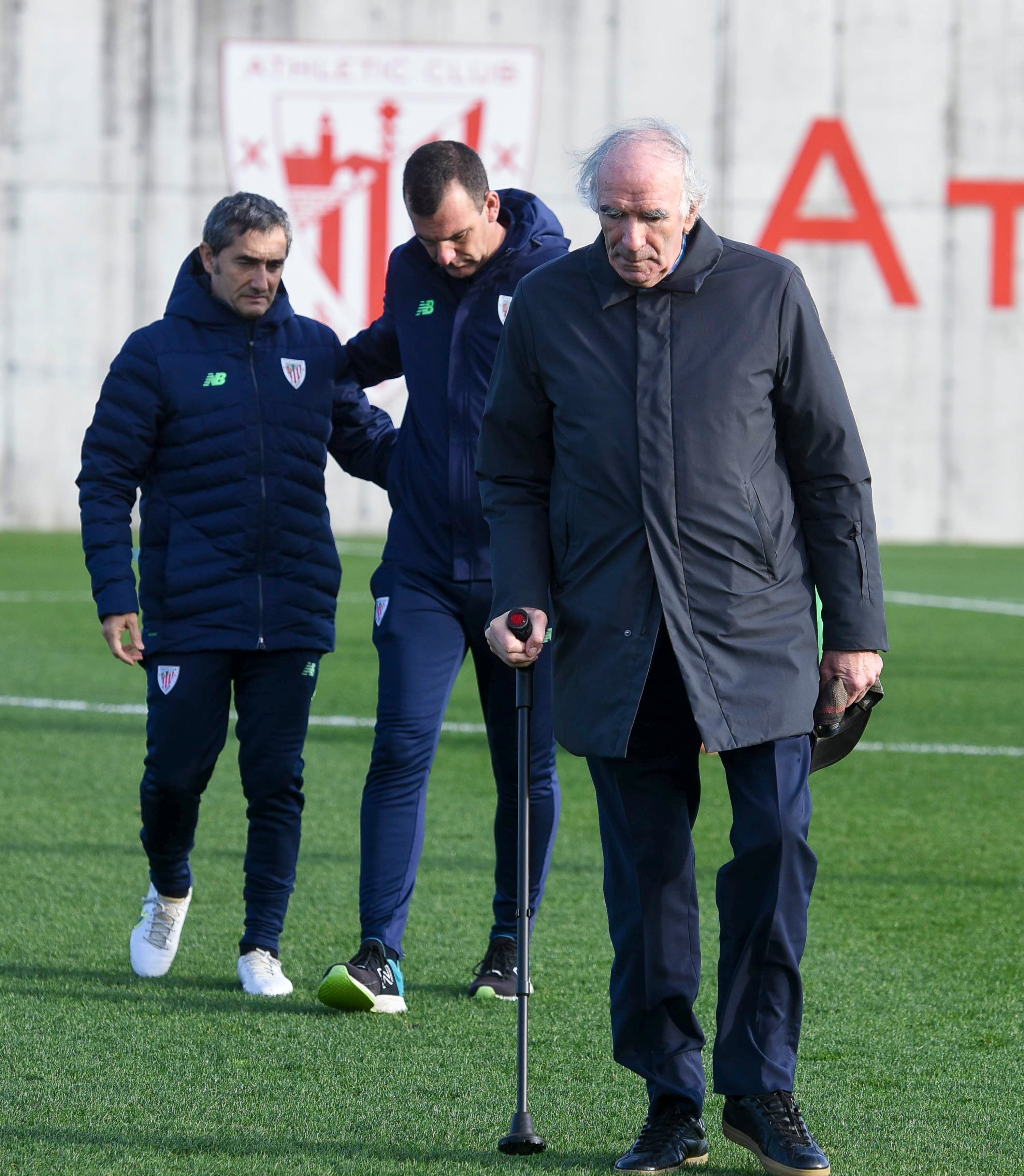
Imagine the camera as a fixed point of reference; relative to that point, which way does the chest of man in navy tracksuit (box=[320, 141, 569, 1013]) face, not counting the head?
toward the camera

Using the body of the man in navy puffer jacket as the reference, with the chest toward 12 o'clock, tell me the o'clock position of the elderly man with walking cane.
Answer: The elderly man with walking cane is roughly at 11 o'clock from the man in navy puffer jacket.

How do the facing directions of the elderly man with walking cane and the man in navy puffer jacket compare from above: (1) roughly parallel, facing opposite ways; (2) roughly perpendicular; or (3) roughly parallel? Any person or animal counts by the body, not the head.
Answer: roughly parallel

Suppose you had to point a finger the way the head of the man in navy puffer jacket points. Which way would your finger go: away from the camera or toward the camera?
toward the camera

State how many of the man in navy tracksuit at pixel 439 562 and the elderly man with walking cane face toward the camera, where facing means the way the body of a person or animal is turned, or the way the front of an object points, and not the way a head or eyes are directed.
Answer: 2

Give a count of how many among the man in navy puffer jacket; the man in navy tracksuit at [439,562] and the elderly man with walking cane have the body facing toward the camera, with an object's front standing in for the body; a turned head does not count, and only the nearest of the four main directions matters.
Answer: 3

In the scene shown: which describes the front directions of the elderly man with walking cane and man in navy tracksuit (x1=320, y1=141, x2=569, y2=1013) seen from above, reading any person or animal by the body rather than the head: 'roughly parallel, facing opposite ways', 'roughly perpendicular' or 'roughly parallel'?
roughly parallel

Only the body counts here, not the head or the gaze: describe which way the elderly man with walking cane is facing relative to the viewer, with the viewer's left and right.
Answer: facing the viewer

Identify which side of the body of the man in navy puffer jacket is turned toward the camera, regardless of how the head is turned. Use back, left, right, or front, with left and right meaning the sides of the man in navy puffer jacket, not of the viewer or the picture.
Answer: front
